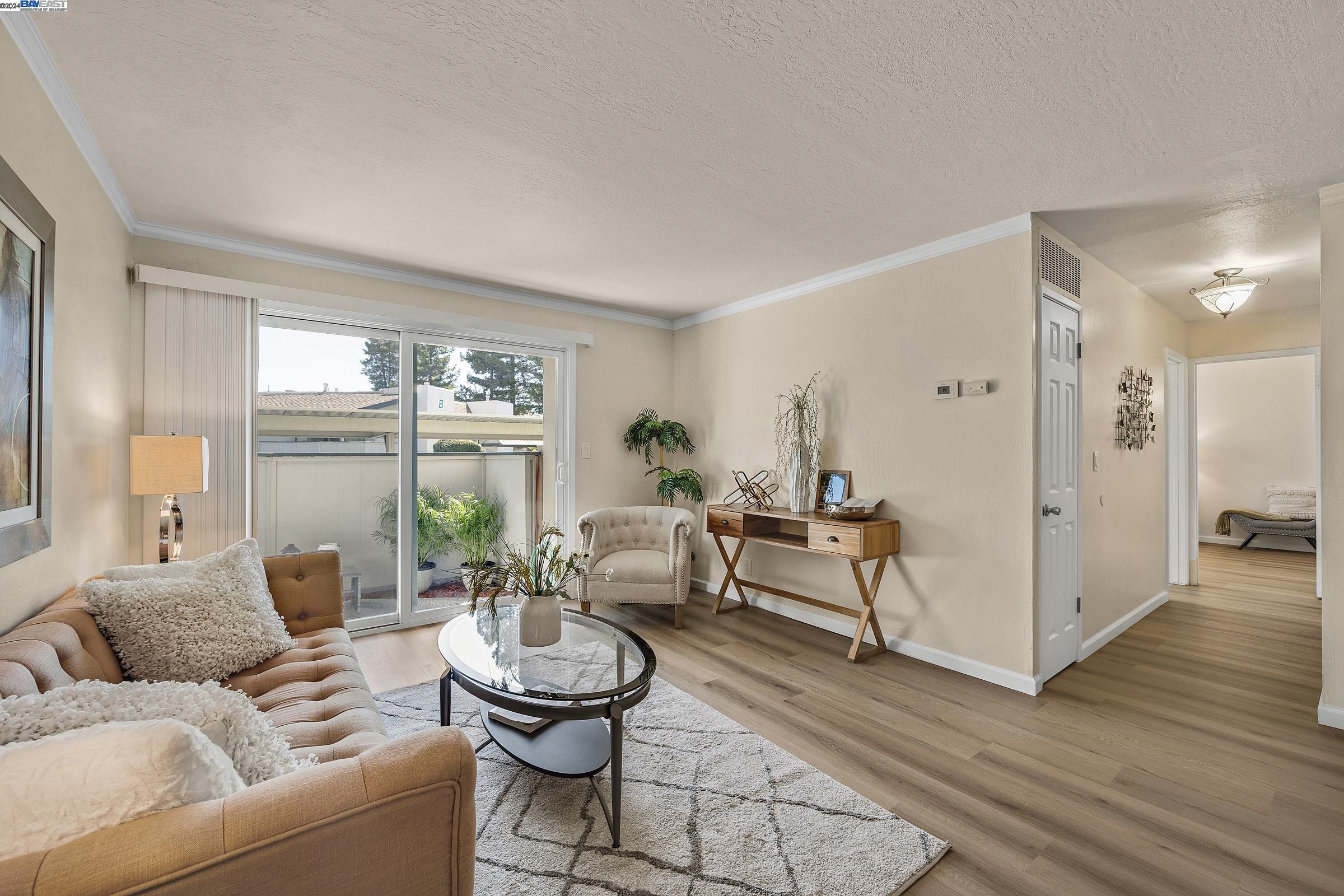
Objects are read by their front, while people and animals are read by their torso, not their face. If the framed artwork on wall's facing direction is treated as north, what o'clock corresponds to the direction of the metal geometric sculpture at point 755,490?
The metal geometric sculpture is roughly at 12 o'clock from the framed artwork on wall.

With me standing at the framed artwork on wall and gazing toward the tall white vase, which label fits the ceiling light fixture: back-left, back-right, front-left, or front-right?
front-right

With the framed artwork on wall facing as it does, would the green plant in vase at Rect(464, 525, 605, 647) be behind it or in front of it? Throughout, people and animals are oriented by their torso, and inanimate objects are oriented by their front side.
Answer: in front

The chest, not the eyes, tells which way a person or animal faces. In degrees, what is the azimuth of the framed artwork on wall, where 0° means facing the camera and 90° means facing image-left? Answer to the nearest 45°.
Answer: approximately 270°

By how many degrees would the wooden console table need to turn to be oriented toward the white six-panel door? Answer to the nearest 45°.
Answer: approximately 135° to its left

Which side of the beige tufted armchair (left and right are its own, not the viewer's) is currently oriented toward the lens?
front

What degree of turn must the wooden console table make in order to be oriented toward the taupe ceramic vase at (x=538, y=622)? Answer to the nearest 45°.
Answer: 0° — it already faces it

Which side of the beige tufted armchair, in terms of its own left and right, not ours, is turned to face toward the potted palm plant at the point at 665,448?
back

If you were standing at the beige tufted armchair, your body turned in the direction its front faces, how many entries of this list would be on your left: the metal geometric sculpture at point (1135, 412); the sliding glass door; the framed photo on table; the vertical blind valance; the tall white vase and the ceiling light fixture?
4

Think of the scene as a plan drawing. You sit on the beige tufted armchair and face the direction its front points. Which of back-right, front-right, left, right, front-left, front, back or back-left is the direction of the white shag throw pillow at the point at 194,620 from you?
front-right

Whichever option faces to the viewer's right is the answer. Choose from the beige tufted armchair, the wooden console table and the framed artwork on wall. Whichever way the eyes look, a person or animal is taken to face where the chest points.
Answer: the framed artwork on wall

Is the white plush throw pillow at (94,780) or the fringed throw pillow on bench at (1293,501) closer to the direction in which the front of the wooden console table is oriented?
the white plush throw pillow

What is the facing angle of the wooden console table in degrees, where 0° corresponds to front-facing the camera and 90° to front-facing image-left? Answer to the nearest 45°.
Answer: approximately 45°

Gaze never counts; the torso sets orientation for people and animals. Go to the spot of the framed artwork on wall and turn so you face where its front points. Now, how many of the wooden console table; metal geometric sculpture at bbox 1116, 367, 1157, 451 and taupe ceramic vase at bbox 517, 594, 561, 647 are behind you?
0

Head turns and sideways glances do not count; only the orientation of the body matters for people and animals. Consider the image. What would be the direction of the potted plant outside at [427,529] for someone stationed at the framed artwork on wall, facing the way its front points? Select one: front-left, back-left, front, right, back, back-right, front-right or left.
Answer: front-left

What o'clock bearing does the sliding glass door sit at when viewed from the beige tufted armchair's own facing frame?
The sliding glass door is roughly at 3 o'clock from the beige tufted armchair.

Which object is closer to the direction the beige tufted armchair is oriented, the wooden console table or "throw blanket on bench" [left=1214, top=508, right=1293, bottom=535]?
the wooden console table

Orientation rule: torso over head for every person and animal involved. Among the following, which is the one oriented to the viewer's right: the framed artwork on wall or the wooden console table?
the framed artwork on wall

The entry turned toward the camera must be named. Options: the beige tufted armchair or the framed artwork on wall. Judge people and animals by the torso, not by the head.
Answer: the beige tufted armchair

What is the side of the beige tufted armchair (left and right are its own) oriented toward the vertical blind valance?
right
